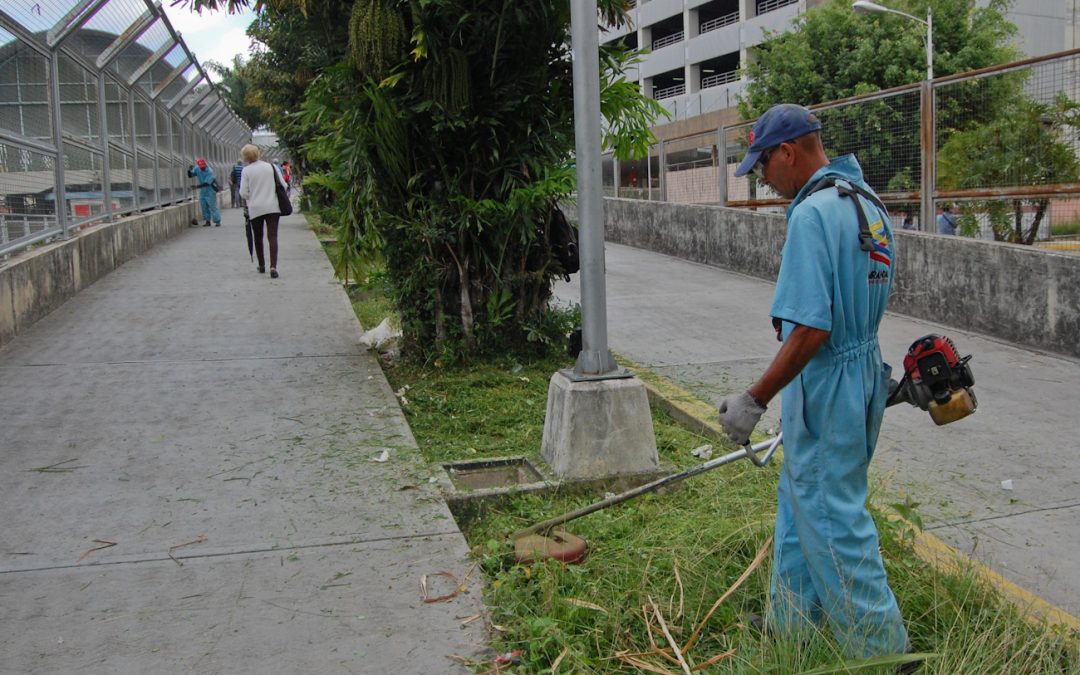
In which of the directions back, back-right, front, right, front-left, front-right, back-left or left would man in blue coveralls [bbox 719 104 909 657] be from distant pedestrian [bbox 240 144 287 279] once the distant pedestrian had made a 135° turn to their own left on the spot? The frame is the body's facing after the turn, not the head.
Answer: front-left

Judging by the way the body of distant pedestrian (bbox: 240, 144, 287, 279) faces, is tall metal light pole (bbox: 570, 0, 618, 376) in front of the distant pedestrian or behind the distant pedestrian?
behind

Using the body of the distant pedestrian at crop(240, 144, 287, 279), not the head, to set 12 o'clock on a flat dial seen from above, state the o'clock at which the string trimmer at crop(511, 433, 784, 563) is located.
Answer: The string trimmer is roughly at 6 o'clock from the distant pedestrian.

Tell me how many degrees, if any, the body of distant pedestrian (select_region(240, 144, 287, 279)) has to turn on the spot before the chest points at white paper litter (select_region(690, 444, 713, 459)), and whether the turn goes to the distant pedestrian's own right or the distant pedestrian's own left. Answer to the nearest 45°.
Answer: approximately 180°

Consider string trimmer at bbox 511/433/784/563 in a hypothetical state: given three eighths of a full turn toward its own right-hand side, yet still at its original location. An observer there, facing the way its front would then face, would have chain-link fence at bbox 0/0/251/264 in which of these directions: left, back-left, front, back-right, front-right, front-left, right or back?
left

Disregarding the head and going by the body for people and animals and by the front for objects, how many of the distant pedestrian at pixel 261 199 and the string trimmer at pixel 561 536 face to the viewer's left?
1

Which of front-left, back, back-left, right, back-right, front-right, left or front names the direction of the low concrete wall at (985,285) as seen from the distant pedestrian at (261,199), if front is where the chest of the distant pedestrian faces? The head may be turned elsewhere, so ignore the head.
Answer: back-right

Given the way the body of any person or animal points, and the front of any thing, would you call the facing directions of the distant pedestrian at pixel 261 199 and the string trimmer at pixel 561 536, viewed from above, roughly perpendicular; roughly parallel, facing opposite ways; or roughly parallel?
roughly perpendicular

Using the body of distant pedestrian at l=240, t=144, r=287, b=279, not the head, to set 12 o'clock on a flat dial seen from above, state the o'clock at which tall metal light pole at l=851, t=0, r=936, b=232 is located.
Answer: The tall metal light pole is roughly at 4 o'clock from the distant pedestrian.

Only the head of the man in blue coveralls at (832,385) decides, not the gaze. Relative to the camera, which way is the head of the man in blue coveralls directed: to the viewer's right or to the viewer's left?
to the viewer's left

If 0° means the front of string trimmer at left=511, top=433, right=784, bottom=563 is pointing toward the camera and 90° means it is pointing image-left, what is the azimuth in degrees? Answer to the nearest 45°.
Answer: approximately 90°

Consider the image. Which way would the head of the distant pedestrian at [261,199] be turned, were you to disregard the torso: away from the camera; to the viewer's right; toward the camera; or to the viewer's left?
away from the camera

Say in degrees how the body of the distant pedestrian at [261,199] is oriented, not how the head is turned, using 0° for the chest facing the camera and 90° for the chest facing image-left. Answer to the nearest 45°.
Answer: approximately 180°

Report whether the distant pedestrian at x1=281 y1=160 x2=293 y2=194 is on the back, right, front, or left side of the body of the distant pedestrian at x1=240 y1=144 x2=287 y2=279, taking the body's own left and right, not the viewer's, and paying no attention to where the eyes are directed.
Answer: front

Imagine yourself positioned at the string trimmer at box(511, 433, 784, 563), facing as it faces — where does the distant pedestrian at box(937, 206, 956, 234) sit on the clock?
The distant pedestrian is roughly at 4 o'clock from the string trimmer.

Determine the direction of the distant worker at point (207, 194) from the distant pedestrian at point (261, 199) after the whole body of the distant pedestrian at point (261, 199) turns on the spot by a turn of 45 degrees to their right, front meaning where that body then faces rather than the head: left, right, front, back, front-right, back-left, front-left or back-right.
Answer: front-left

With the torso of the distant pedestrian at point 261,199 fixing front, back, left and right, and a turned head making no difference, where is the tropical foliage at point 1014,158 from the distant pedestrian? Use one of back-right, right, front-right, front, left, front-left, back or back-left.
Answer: back-right
